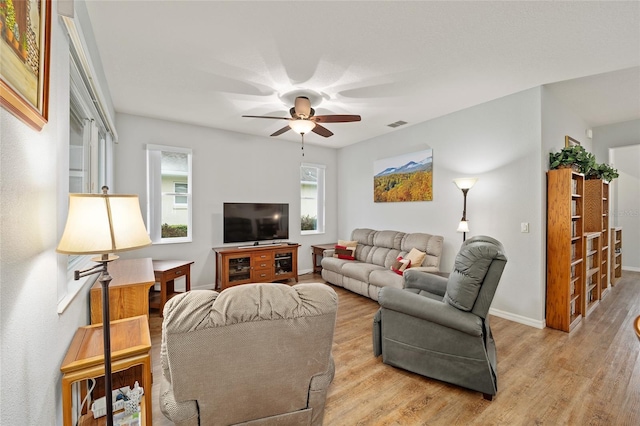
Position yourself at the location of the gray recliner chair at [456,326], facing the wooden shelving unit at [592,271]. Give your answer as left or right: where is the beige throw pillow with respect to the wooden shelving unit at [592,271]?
left

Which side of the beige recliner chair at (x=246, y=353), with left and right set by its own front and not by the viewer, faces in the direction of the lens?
back

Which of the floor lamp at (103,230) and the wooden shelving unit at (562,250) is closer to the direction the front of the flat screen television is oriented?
the floor lamp

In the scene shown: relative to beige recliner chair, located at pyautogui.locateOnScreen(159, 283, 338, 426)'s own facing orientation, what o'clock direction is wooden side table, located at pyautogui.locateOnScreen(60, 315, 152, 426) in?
The wooden side table is roughly at 10 o'clock from the beige recliner chair.
